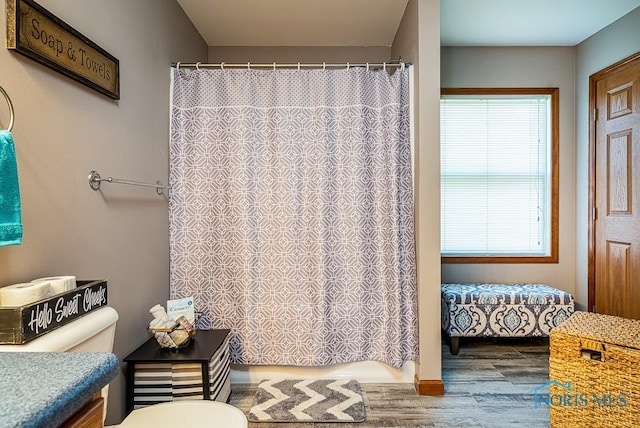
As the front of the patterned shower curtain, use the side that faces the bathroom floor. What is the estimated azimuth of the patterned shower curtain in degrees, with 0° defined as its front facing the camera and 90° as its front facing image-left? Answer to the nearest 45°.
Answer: approximately 0°

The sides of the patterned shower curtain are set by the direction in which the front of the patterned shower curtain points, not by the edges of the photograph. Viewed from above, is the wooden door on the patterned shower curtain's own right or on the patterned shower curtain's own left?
on the patterned shower curtain's own left

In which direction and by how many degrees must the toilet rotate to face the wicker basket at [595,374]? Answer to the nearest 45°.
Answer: approximately 45° to its left

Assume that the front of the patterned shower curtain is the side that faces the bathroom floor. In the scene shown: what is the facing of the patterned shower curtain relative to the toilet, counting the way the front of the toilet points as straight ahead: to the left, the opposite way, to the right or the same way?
to the right

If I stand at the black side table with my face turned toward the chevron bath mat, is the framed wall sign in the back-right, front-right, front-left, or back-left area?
back-right

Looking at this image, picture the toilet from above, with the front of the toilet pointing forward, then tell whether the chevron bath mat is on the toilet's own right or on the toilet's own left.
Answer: on the toilet's own left

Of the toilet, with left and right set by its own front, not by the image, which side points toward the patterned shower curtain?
left
